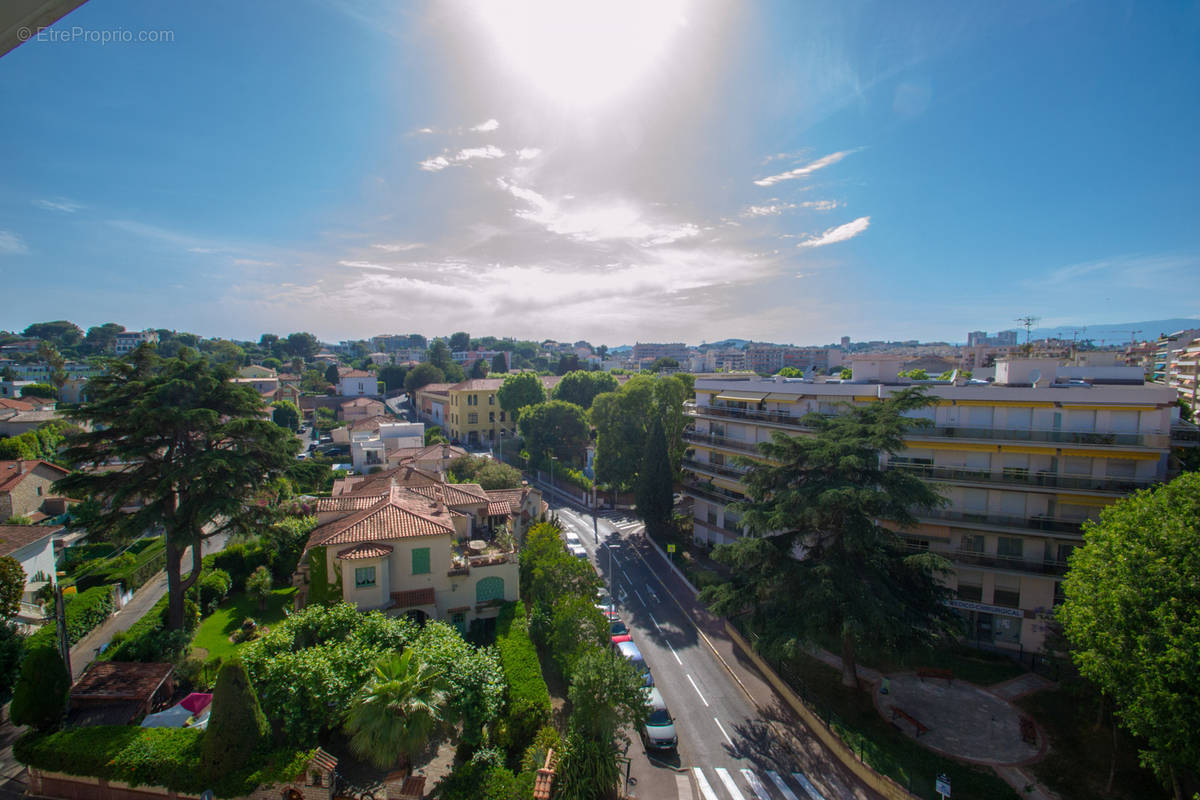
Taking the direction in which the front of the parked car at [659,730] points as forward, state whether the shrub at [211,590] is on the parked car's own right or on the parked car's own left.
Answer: on the parked car's own right

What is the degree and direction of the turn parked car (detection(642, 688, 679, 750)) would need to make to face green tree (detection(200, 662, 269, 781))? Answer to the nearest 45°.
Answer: approximately 45° to its right

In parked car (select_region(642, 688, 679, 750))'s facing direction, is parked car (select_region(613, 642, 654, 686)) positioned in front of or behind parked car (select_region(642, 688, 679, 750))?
behind

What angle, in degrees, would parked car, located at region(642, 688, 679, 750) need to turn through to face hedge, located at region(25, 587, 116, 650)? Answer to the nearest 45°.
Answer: approximately 90° to its right

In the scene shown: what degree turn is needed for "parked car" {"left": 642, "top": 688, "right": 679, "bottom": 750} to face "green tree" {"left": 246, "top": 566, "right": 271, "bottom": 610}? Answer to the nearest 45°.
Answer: approximately 90° to its right

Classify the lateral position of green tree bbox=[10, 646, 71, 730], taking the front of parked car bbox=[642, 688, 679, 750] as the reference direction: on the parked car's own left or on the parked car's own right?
on the parked car's own right

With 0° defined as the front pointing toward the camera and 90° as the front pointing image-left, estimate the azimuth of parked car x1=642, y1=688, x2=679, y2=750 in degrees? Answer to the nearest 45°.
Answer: approximately 0°

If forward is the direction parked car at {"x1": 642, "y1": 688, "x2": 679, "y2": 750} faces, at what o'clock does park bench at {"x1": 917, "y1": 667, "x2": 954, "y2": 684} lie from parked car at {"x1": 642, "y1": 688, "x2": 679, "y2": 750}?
The park bench is roughly at 8 o'clock from the parked car.

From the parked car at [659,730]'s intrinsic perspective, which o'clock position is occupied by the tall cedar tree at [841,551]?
The tall cedar tree is roughly at 8 o'clock from the parked car.

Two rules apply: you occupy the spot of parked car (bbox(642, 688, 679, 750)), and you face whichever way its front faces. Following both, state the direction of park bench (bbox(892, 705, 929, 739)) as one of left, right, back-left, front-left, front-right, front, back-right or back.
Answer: left

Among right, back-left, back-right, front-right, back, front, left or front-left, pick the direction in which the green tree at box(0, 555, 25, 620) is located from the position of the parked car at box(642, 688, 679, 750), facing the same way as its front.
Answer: right

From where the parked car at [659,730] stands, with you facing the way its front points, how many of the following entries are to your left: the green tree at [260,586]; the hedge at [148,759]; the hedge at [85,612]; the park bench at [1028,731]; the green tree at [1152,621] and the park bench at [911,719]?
3

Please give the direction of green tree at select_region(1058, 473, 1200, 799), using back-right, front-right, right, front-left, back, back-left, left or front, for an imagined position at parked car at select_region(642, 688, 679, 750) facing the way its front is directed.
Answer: left

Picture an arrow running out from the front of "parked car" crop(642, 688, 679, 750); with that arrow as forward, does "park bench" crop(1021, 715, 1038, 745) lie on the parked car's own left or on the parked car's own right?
on the parked car's own left
